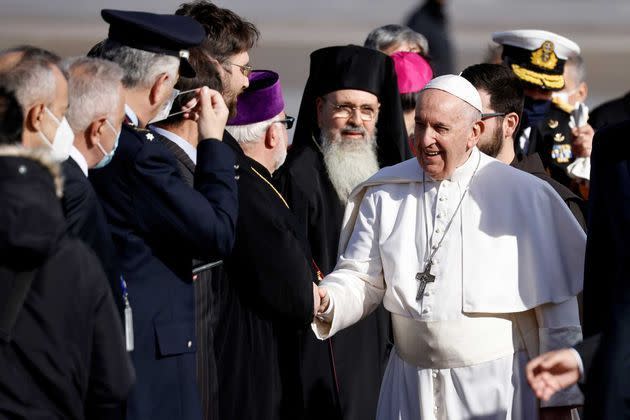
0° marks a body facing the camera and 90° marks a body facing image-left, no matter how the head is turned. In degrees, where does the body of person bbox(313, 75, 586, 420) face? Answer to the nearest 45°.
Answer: approximately 45°

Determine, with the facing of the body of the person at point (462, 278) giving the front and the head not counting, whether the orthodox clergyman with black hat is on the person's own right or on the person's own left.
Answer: on the person's own right
